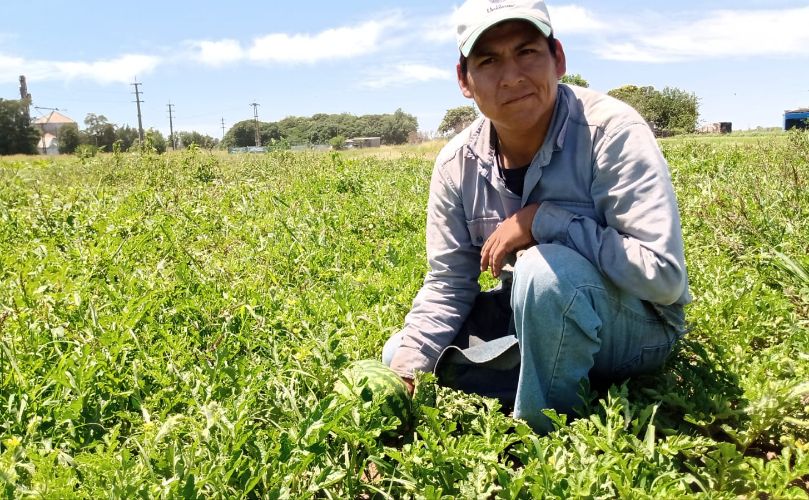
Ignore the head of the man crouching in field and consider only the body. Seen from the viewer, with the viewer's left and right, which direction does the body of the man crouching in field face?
facing the viewer and to the left of the viewer
